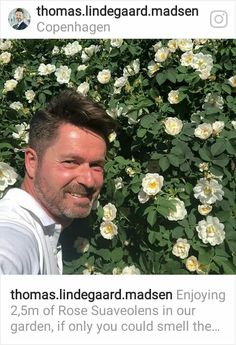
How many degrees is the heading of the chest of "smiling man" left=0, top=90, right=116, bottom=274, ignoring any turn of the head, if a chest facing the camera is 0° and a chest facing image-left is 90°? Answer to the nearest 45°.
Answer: approximately 315°
